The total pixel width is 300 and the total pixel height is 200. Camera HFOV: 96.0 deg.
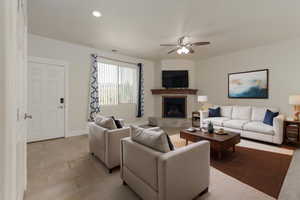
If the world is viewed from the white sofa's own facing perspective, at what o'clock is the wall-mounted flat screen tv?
The wall-mounted flat screen tv is roughly at 2 o'clock from the white sofa.

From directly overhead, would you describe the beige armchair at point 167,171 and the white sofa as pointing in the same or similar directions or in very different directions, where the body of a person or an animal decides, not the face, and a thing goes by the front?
very different directions

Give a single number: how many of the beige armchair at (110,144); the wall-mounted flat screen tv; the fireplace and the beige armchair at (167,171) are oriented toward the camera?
2

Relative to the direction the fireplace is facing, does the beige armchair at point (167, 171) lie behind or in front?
in front

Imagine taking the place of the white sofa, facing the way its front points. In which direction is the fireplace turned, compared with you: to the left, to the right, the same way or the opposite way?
to the left

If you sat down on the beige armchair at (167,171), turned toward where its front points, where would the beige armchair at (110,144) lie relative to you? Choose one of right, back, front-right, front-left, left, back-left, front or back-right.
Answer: left

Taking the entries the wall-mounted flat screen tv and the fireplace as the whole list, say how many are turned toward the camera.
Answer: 2

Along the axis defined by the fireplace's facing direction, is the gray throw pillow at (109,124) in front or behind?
in front

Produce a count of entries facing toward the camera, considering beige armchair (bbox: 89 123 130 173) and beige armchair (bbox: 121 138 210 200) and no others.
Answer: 0

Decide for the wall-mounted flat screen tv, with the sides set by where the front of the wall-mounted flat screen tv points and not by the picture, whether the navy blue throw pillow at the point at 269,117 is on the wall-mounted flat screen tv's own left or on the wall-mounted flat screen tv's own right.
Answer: on the wall-mounted flat screen tv's own left

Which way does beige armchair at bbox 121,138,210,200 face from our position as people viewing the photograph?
facing away from the viewer and to the right of the viewer

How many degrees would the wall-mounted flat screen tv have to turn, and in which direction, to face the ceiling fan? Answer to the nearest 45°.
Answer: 0° — it already faces it

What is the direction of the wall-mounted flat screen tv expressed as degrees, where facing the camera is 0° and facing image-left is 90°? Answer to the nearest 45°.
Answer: approximately 0°

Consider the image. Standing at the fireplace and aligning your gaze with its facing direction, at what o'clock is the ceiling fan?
The ceiling fan is roughly at 12 o'clock from the fireplace.
